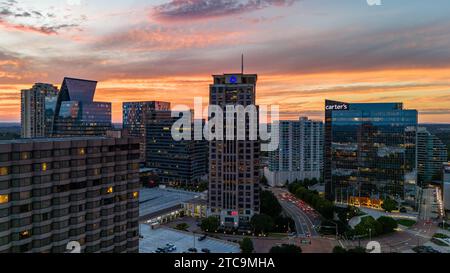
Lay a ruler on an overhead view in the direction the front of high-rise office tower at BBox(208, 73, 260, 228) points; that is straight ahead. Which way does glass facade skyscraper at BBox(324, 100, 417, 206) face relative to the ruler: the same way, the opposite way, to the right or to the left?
the same way

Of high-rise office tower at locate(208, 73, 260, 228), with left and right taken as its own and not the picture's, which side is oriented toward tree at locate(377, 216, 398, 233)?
left

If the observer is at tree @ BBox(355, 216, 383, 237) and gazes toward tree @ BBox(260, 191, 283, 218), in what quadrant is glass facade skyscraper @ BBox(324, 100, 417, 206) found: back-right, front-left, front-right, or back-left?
front-right

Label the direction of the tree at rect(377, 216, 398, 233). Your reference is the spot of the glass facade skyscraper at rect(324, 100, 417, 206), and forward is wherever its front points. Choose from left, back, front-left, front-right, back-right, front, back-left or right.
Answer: front

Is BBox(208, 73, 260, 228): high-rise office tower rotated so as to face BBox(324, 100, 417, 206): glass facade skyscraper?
no

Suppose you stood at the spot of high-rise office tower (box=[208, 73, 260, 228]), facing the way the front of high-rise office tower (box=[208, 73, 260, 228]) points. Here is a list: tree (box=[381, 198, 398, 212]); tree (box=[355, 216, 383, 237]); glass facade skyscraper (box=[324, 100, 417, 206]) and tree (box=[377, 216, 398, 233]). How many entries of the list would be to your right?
0

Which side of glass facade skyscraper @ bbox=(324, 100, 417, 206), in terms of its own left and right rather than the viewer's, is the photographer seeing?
front

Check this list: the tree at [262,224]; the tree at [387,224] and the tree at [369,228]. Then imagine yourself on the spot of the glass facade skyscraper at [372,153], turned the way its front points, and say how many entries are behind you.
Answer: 0
